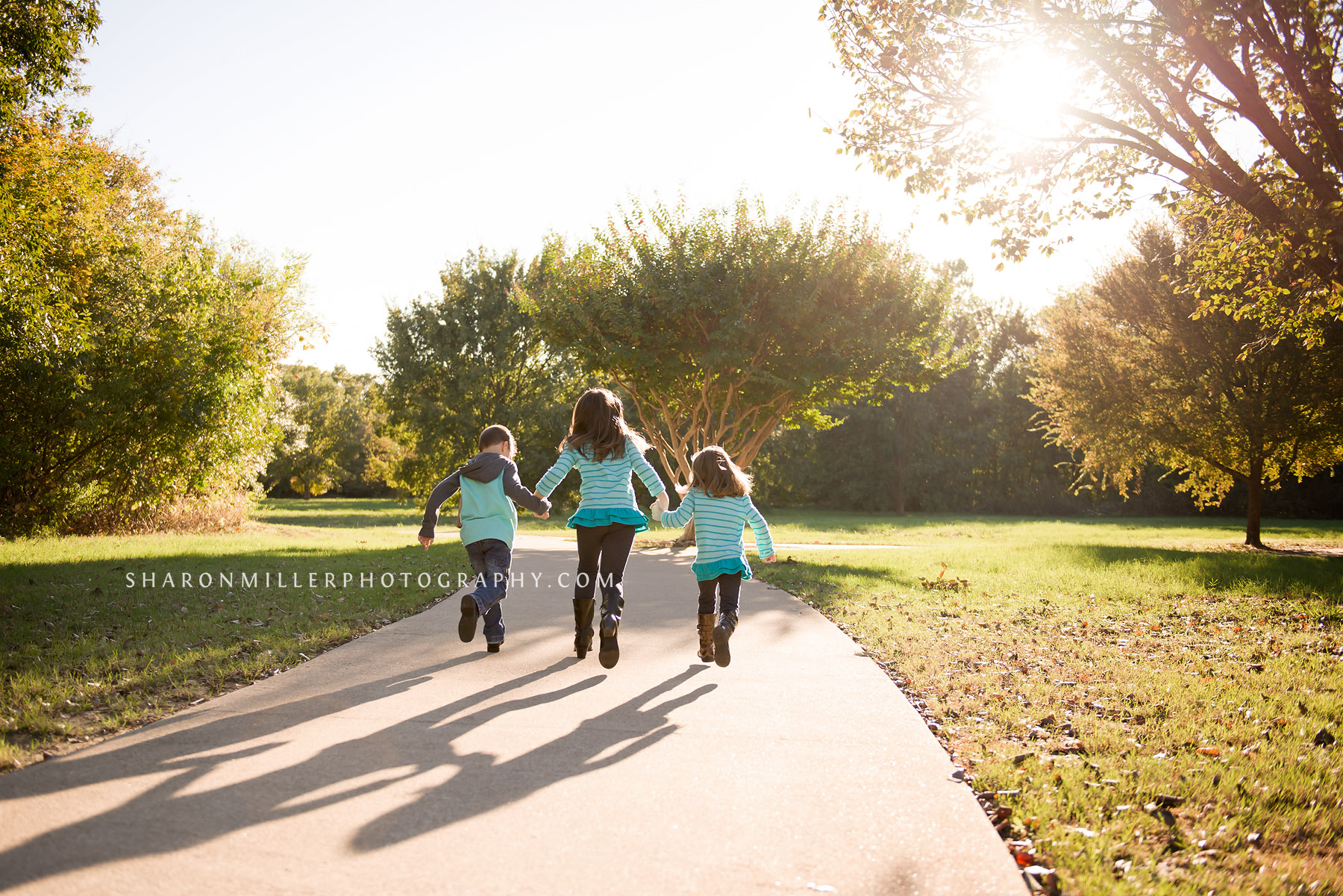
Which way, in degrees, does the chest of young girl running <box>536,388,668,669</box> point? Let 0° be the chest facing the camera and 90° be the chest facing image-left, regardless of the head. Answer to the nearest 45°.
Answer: approximately 180°

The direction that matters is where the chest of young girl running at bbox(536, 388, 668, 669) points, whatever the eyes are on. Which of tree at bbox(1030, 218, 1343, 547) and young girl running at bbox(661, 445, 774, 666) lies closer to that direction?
the tree

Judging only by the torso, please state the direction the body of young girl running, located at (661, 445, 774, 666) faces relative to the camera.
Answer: away from the camera

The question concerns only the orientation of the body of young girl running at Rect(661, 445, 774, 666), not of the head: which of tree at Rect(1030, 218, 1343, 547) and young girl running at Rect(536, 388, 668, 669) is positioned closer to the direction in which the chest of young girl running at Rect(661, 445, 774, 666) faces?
the tree

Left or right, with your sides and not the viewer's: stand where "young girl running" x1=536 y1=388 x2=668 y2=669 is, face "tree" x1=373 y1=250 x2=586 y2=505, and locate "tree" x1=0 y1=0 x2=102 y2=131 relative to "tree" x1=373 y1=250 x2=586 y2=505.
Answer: left

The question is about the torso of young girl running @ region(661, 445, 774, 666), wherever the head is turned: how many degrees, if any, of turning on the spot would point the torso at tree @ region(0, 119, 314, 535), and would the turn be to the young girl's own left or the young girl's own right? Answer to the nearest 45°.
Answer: approximately 45° to the young girl's own left

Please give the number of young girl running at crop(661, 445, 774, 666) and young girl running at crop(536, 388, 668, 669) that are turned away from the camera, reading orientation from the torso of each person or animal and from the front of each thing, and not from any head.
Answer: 2

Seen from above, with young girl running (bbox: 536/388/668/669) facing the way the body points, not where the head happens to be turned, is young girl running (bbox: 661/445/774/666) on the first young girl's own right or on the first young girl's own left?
on the first young girl's own right

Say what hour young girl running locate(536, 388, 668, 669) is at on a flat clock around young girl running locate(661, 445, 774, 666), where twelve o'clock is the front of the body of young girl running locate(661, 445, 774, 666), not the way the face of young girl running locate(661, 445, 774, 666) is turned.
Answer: young girl running locate(536, 388, 668, 669) is roughly at 9 o'clock from young girl running locate(661, 445, 774, 666).
